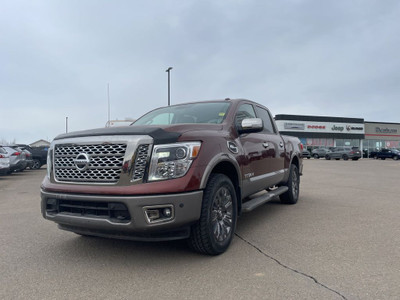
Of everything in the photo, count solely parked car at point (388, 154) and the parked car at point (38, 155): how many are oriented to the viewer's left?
1

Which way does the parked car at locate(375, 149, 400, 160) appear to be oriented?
to the viewer's left

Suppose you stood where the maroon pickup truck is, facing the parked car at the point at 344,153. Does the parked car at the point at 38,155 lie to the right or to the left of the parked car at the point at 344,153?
left

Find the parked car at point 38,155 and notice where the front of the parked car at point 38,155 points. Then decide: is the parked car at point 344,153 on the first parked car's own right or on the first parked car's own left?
on the first parked car's own left

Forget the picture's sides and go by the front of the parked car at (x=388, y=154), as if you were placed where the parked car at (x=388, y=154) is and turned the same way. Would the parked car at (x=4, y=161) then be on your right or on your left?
on your left

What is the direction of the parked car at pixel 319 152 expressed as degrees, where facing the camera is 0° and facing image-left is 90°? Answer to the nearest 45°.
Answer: approximately 45°

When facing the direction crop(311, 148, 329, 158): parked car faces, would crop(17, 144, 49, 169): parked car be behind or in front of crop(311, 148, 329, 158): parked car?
in front

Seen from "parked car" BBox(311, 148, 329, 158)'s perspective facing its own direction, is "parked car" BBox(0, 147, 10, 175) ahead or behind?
ahead

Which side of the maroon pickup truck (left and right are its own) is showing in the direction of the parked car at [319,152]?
back

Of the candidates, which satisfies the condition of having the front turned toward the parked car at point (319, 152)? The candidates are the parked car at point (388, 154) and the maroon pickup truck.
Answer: the parked car at point (388, 154)

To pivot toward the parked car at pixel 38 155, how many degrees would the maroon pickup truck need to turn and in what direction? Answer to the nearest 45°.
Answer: approximately 90° to its right

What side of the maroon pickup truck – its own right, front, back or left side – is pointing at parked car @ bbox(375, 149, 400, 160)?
back

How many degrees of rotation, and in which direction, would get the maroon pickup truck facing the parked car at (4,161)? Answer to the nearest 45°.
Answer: approximately 90° to its right
